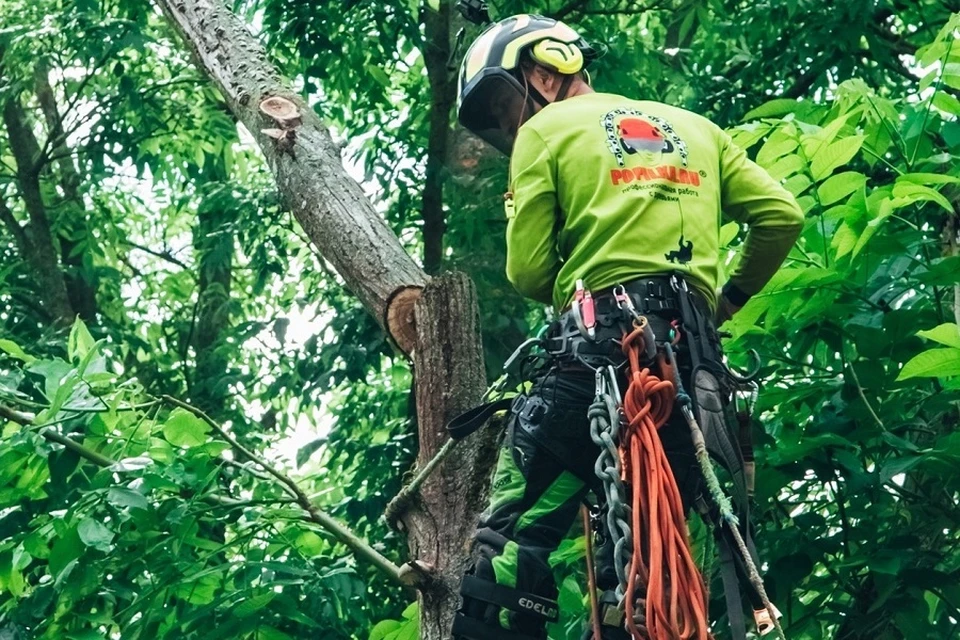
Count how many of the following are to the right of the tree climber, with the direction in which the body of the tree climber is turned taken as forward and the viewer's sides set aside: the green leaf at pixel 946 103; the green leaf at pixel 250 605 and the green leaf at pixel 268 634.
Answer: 1

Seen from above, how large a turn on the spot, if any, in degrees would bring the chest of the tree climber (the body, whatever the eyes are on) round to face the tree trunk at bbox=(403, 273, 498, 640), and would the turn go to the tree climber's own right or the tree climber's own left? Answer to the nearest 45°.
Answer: approximately 45° to the tree climber's own left

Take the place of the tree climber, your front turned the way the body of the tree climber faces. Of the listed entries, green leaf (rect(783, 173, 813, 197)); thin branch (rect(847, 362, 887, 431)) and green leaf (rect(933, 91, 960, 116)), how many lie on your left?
0

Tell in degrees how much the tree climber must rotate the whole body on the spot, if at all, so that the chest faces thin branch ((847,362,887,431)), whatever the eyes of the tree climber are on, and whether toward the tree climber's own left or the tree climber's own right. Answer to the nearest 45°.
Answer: approximately 90° to the tree climber's own right

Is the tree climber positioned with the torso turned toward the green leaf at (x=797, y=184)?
no

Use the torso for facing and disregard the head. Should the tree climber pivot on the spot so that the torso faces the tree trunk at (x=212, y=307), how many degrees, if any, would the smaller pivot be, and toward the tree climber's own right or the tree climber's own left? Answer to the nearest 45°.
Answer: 0° — they already face it

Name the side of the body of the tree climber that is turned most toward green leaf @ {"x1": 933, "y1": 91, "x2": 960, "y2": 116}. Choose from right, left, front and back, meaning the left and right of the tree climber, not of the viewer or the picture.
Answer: right

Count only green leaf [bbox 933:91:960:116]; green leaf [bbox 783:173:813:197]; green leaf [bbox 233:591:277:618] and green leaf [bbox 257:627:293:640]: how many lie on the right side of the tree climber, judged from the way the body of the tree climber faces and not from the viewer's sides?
2

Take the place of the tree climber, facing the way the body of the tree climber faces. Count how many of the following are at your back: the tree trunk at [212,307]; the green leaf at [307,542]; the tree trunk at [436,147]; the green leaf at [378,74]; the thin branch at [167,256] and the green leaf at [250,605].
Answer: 0

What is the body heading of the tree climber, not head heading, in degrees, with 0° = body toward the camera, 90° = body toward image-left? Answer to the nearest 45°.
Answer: approximately 135°
